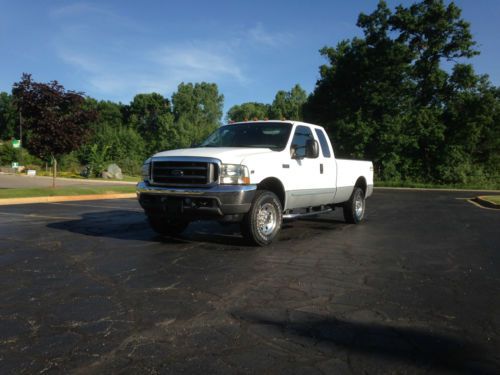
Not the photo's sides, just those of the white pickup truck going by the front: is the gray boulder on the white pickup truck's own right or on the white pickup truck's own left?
on the white pickup truck's own right

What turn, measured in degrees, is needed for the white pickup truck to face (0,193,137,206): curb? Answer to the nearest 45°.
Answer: approximately 90° to its right

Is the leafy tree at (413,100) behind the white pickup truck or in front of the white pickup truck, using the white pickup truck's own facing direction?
behind

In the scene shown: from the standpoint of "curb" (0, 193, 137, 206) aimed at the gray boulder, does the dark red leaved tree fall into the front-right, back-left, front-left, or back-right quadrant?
front-left

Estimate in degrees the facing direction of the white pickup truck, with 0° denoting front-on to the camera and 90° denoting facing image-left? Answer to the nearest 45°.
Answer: approximately 45°

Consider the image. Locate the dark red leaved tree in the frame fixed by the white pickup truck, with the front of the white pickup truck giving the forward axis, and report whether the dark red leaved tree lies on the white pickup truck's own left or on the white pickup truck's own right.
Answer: on the white pickup truck's own right

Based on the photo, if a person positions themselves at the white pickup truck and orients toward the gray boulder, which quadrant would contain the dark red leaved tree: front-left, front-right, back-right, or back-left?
front-left

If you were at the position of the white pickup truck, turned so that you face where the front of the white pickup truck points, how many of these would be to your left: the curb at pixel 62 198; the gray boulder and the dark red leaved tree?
0

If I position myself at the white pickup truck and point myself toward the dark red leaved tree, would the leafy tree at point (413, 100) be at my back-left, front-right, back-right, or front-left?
front-right
